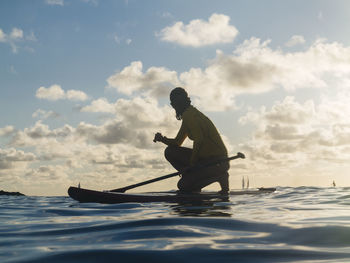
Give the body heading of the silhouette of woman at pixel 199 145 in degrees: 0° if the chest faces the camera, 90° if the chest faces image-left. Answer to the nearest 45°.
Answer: approximately 90°

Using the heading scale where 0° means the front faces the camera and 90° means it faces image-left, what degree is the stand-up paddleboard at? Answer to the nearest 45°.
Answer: approximately 90°
